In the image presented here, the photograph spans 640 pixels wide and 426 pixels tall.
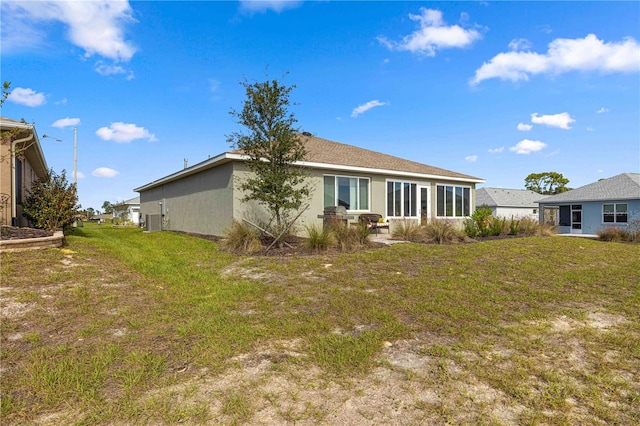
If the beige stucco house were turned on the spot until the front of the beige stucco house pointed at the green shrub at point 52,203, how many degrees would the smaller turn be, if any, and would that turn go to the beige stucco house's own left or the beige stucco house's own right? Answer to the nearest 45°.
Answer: approximately 90° to the beige stucco house's own left

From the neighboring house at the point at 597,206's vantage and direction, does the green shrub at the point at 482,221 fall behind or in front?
behind

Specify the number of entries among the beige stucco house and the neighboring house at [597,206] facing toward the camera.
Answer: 0

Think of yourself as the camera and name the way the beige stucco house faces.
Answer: facing away from the viewer and to the left of the viewer

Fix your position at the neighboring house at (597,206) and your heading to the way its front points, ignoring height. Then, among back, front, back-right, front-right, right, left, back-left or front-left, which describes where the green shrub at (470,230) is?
back

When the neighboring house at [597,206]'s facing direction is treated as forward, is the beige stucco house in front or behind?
behind

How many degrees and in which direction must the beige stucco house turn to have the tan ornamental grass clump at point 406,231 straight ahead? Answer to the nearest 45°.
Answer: approximately 180°

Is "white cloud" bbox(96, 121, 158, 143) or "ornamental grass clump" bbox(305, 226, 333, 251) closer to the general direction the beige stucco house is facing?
the white cloud

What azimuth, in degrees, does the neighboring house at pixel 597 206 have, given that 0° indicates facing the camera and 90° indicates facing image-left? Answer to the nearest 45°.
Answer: approximately 180°
